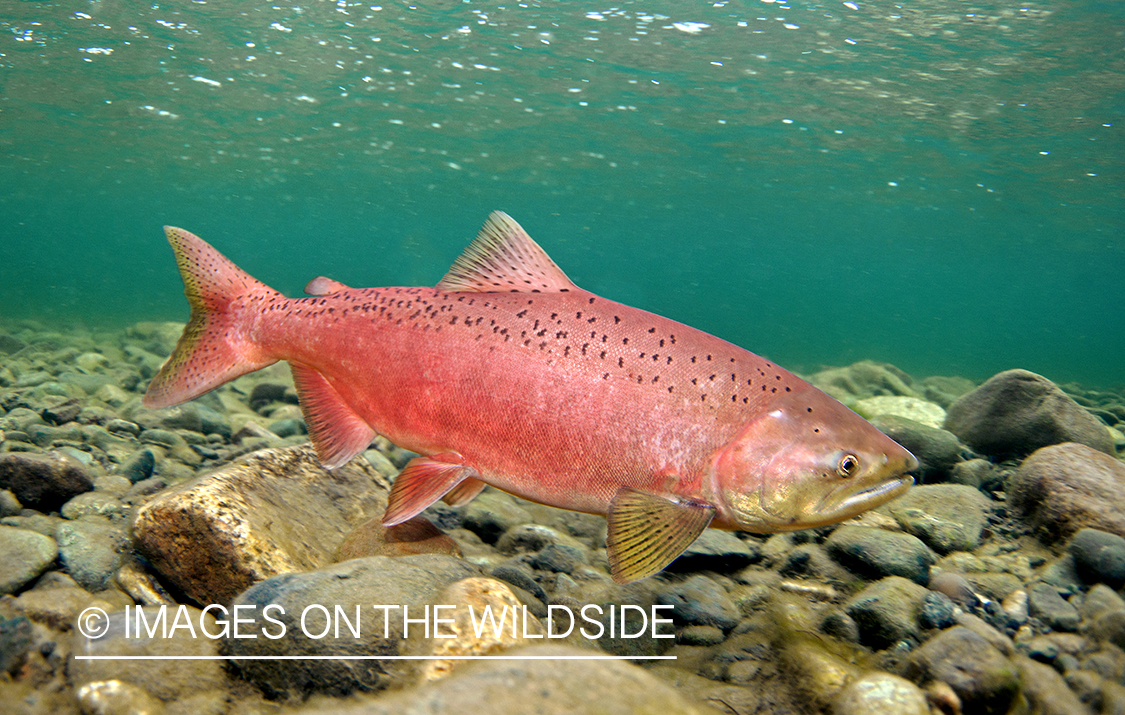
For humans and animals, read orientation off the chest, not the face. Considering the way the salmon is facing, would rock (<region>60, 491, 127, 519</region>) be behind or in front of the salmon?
behind

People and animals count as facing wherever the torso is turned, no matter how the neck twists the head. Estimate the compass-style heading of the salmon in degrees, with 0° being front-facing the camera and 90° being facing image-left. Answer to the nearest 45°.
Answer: approximately 270°

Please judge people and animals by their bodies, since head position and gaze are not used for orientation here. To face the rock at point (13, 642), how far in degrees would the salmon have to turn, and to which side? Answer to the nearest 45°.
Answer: approximately 135° to its right

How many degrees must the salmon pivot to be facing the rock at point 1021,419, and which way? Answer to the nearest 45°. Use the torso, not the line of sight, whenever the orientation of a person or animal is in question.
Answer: approximately 45° to its left

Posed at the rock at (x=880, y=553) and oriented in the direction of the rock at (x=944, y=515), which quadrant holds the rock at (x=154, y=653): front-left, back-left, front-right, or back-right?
back-left

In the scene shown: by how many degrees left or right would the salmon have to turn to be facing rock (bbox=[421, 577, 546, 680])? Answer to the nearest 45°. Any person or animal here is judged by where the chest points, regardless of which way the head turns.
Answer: approximately 90° to its right

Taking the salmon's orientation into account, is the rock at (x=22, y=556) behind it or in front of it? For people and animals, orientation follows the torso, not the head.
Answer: behind

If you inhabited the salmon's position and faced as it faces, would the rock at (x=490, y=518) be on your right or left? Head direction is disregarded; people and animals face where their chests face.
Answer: on your left

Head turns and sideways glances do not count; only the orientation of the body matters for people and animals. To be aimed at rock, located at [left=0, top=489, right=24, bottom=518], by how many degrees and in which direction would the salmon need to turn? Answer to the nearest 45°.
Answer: approximately 180°
